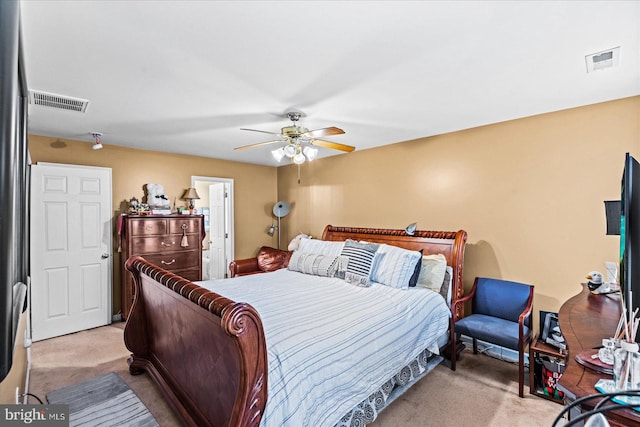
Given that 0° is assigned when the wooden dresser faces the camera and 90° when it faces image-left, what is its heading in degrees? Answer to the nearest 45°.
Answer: approximately 315°

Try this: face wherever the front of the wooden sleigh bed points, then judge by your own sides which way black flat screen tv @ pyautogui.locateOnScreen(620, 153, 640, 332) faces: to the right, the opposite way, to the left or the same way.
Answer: to the right

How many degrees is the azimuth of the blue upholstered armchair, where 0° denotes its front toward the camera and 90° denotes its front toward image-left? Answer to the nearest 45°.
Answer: approximately 45°

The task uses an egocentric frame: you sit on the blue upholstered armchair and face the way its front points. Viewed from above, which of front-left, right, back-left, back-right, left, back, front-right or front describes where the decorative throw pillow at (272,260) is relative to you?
front-right

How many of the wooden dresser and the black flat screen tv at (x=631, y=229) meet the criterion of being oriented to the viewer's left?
1

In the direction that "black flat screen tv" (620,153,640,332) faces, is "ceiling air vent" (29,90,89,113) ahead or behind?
ahead

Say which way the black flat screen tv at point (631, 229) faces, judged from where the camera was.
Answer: facing to the left of the viewer

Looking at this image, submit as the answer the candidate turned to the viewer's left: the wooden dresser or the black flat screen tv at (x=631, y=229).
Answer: the black flat screen tv

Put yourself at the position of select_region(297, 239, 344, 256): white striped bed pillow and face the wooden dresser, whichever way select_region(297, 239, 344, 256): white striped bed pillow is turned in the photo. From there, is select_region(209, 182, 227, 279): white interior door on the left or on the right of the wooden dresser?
right

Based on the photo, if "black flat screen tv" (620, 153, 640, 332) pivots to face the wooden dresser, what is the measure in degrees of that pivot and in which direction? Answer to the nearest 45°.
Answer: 0° — it already faces it

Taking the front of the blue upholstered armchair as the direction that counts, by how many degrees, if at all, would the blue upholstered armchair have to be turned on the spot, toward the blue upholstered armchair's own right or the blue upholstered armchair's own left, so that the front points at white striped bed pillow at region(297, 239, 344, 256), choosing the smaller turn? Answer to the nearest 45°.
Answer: approximately 45° to the blue upholstered armchair's own right

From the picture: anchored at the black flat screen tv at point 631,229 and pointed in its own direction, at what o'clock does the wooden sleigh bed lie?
The wooden sleigh bed is roughly at 11 o'clock from the black flat screen tv.

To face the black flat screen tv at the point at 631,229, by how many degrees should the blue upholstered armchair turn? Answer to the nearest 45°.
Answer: approximately 45° to its left

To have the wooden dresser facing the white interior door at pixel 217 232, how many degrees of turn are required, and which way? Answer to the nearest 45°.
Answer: approximately 90° to its left
